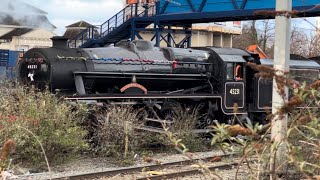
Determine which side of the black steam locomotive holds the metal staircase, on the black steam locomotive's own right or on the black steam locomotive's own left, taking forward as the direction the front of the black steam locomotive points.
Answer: on the black steam locomotive's own right

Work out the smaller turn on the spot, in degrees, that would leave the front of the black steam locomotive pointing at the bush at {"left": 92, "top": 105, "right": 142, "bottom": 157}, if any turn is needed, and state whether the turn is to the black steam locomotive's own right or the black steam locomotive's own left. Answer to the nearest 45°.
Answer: approximately 45° to the black steam locomotive's own left

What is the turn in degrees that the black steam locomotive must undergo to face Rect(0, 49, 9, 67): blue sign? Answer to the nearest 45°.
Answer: approximately 90° to its right

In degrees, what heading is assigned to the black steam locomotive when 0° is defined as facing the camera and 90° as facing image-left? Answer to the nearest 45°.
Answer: approximately 45°
